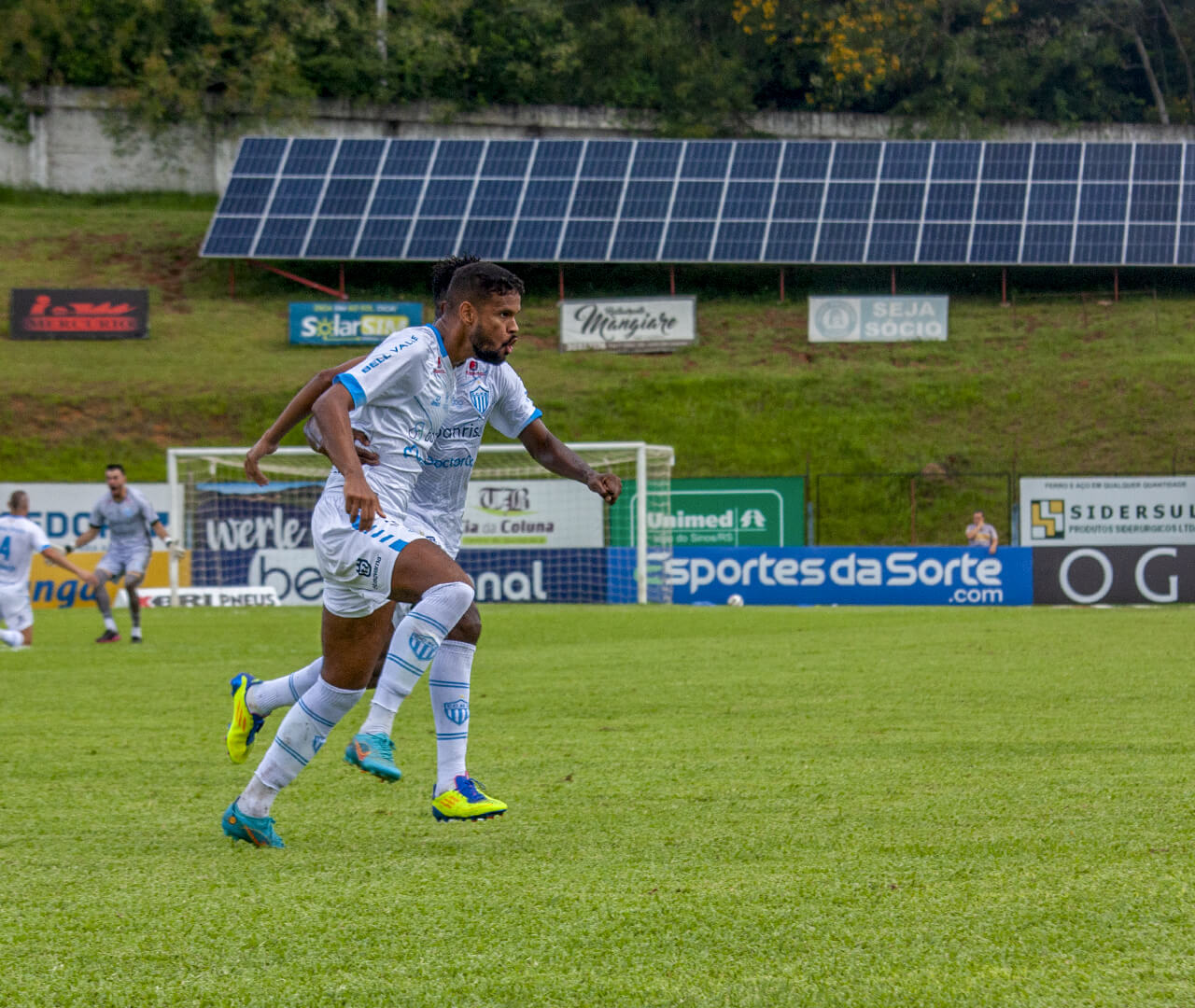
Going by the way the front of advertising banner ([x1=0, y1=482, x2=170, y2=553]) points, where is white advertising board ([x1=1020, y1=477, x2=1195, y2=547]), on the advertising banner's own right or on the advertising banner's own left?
on the advertising banner's own left

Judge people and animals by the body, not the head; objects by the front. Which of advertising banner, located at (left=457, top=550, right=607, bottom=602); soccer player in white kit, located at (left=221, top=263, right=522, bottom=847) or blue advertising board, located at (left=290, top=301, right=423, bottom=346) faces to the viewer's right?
the soccer player in white kit

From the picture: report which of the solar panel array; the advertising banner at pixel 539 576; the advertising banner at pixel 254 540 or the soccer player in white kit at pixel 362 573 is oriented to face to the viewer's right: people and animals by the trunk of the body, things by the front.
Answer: the soccer player in white kit

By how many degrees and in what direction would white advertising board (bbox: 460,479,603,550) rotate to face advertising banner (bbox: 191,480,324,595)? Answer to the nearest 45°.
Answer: approximately 90° to its right

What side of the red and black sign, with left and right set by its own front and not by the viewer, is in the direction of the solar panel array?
left

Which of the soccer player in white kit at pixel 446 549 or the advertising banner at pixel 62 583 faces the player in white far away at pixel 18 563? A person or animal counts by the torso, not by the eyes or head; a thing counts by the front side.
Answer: the advertising banner

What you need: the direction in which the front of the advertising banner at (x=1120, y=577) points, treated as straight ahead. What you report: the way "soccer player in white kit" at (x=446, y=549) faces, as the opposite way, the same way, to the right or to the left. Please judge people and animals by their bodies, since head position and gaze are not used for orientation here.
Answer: to the left

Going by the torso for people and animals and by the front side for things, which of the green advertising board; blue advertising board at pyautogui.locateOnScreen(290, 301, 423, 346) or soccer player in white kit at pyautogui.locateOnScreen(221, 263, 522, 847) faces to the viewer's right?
the soccer player in white kit

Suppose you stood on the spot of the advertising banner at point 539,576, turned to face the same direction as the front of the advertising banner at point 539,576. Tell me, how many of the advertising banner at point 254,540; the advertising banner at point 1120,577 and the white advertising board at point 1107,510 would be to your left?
2

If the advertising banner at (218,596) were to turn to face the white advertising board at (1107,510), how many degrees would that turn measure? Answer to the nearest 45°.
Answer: approximately 90° to its left
